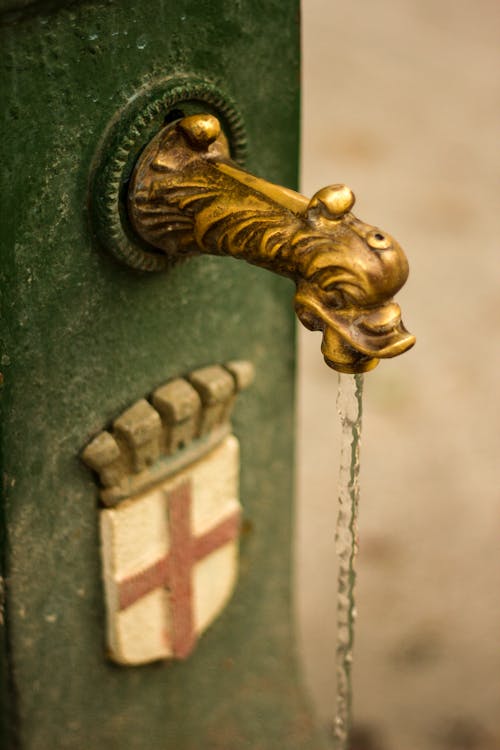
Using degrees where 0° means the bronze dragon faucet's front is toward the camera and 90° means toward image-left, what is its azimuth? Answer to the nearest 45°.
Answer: approximately 315°
